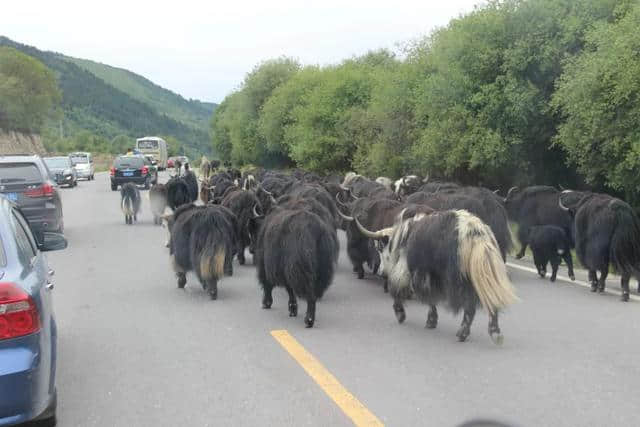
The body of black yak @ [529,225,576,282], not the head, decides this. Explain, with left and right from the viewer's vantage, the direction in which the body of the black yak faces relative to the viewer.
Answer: facing away from the viewer and to the left of the viewer

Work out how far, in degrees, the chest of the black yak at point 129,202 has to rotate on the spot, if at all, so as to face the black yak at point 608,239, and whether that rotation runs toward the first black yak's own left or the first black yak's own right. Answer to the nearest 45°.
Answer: approximately 135° to the first black yak's own right

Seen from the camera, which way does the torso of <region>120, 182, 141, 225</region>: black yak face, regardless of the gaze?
away from the camera

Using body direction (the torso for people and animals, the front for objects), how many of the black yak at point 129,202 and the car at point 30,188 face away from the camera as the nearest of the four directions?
2

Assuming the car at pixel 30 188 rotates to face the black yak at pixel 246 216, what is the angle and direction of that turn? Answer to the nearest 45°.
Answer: approximately 135° to its right

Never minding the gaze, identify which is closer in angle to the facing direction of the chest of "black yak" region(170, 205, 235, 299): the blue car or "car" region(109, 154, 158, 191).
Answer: the car

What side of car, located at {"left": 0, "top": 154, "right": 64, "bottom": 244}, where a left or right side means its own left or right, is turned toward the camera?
back

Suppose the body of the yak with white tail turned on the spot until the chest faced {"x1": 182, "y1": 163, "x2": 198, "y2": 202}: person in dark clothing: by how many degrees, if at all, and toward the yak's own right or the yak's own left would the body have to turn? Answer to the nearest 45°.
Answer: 0° — it already faces it

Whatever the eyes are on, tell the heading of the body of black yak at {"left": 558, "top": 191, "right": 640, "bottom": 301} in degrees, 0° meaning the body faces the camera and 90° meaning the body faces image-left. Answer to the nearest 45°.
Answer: approximately 135°
